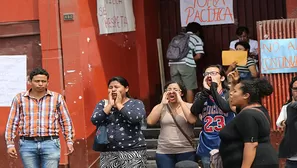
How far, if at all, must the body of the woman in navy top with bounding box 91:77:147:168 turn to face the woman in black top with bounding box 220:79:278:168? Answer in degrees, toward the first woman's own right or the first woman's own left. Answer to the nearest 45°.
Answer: approximately 90° to the first woman's own left

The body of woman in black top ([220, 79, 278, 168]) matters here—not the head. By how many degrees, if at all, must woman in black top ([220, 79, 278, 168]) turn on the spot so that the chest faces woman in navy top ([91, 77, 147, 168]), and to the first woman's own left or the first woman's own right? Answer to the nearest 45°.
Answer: approximately 45° to the first woman's own right

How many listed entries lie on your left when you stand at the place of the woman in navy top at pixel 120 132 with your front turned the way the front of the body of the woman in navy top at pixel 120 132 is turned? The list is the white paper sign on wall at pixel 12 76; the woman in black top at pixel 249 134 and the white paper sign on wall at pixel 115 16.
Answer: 1

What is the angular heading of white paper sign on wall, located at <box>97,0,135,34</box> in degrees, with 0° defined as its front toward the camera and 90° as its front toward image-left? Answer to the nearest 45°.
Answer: approximately 0°

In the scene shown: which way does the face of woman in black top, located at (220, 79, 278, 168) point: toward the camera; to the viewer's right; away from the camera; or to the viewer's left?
to the viewer's left

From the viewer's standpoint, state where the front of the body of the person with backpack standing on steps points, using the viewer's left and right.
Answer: facing away from the viewer and to the right of the viewer

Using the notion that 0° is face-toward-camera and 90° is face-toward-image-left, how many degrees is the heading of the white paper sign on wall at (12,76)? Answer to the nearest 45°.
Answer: approximately 0°

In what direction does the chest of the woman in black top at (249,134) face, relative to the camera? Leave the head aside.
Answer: to the viewer's left

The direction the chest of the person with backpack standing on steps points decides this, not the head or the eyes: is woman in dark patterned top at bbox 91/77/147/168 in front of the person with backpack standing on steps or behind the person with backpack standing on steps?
behind

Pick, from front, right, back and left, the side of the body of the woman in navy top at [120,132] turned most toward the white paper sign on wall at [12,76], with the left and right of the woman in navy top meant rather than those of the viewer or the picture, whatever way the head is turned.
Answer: right
